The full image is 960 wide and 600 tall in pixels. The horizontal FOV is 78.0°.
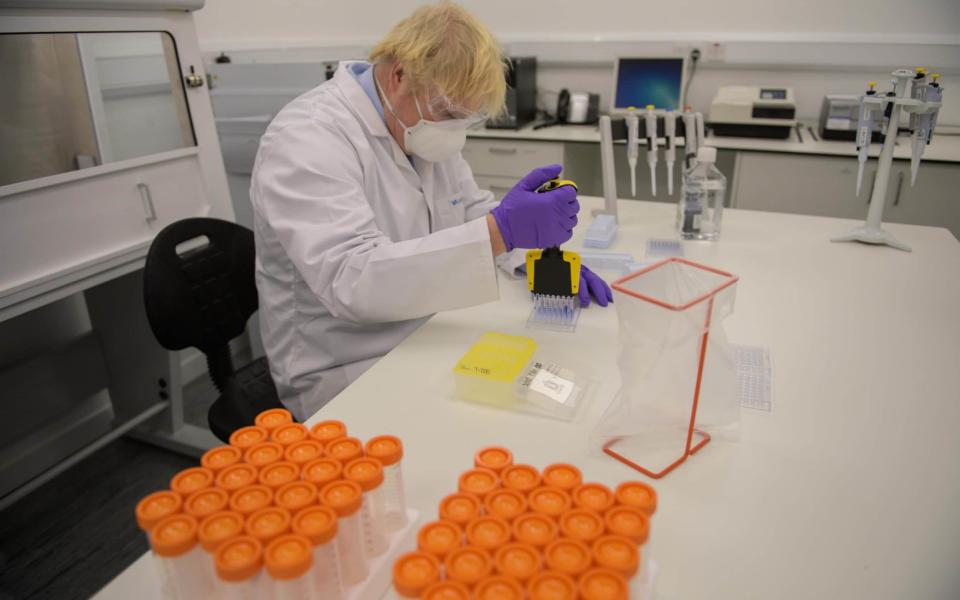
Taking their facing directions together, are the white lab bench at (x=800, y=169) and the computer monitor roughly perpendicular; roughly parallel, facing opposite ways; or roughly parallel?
roughly parallel

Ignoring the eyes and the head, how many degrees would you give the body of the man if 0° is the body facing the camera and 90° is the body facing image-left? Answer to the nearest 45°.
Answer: approximately 315°

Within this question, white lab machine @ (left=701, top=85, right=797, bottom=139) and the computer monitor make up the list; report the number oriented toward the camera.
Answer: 2

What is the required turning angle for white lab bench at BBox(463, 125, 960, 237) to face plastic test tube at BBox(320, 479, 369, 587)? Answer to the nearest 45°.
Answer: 0° — it already faces it

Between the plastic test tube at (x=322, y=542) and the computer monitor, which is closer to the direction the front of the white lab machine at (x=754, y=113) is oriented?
the plastic test tube

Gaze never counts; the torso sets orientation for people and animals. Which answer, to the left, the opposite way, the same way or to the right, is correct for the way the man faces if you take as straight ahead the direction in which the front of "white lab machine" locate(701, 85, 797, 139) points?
to the left

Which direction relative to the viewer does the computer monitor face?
toward the camera

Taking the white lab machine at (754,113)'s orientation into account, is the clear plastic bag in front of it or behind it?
in front

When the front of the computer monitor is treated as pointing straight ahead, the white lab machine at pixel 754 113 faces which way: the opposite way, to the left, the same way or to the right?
the same way

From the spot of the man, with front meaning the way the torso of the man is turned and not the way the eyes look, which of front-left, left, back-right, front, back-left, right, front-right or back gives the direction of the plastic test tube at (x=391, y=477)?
front-right

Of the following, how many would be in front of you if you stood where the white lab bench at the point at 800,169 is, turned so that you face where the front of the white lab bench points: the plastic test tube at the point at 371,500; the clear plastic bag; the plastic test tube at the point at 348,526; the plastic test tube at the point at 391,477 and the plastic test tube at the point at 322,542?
5

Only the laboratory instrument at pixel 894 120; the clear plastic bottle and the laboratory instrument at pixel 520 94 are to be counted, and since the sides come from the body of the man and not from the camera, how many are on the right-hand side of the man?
0

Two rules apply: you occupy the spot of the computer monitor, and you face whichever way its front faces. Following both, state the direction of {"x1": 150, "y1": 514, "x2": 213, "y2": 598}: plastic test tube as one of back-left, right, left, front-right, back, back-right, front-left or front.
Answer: front

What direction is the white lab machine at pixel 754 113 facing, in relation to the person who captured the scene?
facing the viewer

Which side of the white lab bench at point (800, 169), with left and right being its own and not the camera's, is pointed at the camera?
front
